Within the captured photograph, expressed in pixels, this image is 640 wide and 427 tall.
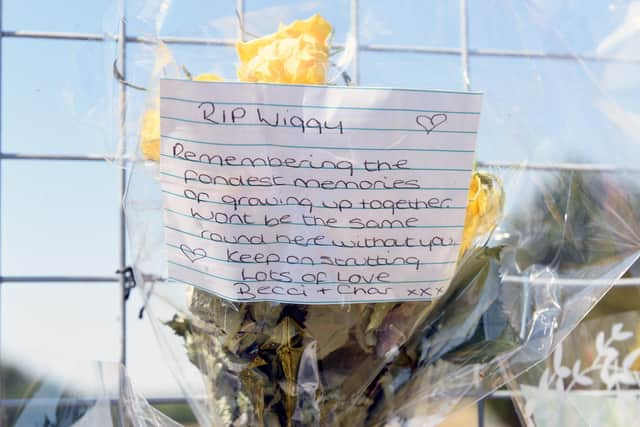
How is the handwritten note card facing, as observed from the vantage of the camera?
facing the viewer
